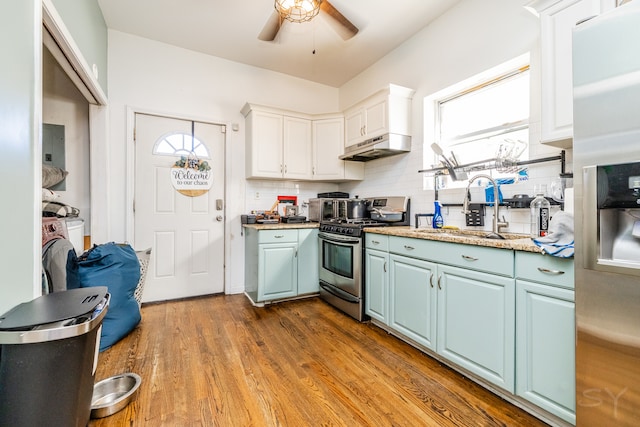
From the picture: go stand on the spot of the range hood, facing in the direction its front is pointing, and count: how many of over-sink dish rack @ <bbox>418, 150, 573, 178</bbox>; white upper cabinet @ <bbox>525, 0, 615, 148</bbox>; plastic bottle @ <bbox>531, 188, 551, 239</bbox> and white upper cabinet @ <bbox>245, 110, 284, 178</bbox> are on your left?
3

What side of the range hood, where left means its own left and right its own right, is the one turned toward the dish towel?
left

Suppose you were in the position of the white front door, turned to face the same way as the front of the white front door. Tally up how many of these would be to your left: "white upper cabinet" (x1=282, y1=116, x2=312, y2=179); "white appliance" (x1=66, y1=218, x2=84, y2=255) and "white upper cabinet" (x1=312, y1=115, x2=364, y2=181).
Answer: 2

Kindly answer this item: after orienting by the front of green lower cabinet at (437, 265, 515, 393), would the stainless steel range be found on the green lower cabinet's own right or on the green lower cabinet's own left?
on the green lower cabinet's own right

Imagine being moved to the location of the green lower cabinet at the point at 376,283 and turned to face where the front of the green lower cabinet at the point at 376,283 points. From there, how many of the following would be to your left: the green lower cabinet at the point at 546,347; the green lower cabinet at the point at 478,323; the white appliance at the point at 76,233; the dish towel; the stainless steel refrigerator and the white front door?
4

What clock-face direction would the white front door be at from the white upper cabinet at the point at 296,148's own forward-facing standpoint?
The white front door is roughly at 4 o'clock from the white upper cabinet.

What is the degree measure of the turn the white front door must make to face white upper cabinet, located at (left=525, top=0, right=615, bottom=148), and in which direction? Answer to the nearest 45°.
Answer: approximately 45° to its left

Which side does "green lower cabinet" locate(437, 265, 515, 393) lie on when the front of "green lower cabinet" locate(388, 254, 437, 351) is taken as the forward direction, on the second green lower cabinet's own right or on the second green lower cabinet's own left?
on the second green lower cabinet's own left

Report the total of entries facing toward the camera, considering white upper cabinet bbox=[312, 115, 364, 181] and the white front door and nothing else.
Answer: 2

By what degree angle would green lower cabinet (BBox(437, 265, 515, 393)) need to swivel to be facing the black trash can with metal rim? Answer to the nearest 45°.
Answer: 0° — it already faces it
